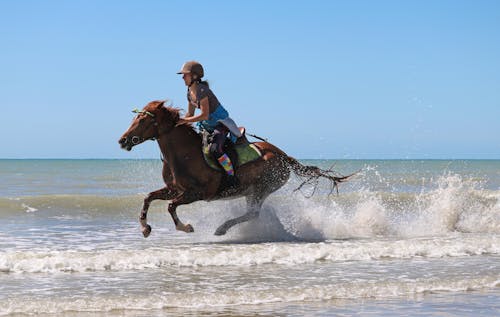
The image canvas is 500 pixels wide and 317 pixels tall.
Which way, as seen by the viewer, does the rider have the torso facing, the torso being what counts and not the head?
to the viewer's left

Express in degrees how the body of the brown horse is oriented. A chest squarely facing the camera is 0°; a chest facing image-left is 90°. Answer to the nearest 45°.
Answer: approximately 90°

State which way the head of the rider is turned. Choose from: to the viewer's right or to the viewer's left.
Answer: to the viewer's left
